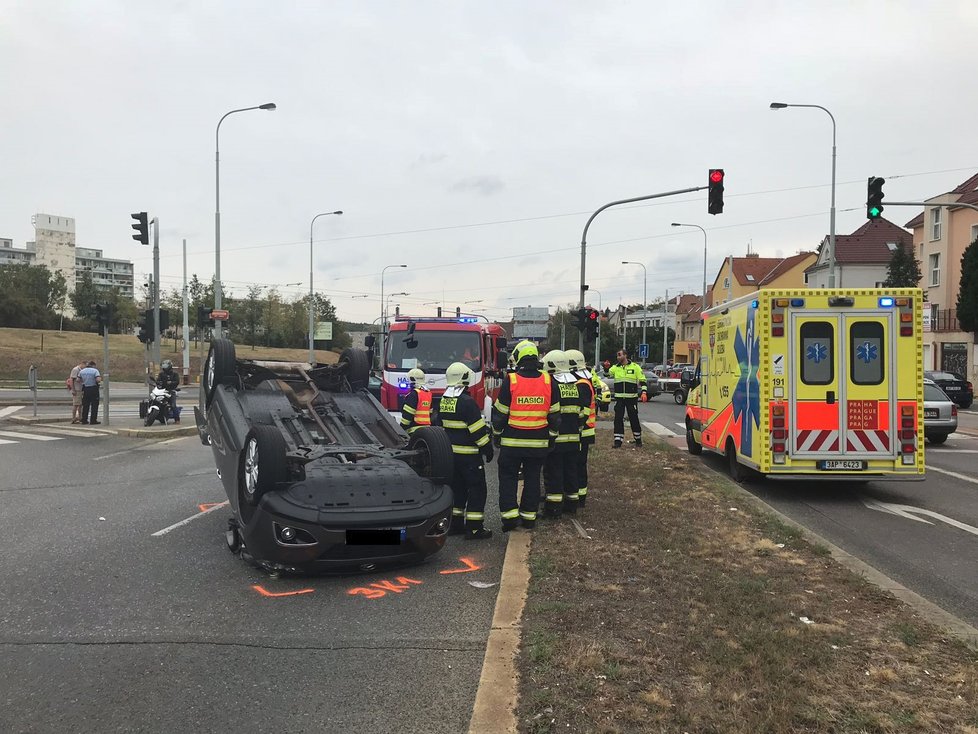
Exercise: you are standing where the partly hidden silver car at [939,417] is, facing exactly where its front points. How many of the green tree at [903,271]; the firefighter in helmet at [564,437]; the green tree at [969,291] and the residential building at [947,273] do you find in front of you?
3

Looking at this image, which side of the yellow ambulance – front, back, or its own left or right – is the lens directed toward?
back

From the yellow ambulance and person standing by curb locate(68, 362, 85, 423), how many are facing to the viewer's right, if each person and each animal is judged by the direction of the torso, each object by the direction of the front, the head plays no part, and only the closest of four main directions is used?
1

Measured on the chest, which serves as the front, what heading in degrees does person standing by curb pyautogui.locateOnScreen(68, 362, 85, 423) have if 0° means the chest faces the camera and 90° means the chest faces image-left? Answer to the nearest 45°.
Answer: approximately 270°

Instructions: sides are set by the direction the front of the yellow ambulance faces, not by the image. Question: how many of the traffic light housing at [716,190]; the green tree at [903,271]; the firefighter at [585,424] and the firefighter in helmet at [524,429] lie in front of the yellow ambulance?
2

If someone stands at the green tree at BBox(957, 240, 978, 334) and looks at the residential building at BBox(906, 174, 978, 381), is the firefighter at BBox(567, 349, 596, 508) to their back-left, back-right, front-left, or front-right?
back-left

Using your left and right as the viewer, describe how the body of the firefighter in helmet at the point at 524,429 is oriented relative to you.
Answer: facing away from the viewer

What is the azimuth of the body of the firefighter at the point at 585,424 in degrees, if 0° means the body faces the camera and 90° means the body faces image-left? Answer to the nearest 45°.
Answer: approximately 135°

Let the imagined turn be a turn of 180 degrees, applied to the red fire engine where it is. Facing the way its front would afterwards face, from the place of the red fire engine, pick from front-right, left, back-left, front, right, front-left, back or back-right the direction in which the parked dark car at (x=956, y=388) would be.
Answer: front-right
